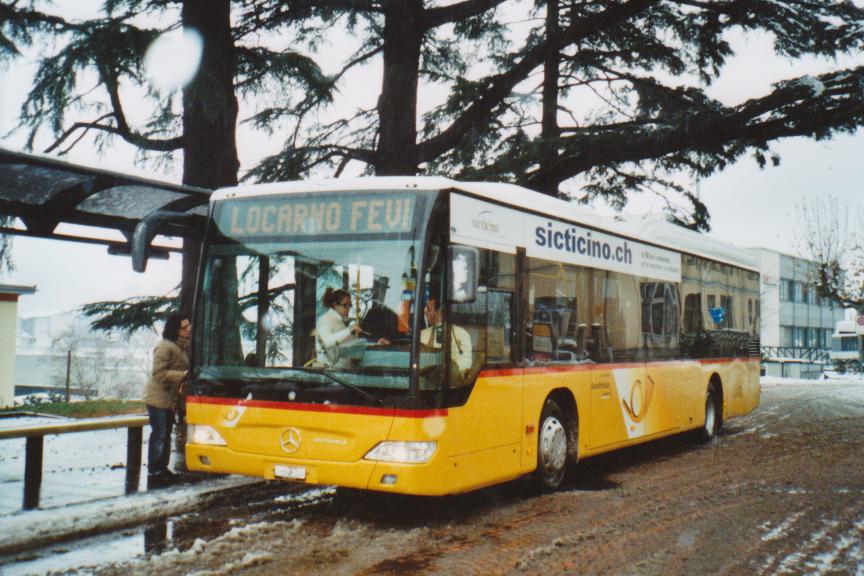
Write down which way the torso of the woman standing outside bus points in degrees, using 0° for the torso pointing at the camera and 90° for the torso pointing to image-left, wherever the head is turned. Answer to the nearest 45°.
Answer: approximately 270°

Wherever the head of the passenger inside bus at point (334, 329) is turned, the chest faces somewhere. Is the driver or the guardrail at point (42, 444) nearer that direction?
the driver

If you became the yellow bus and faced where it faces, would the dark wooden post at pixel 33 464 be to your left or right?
on your right

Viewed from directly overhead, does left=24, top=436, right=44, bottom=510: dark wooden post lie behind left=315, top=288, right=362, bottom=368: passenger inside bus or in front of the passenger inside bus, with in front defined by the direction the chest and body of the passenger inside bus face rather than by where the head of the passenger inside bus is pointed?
behind

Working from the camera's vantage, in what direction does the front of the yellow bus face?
facing the viewer and to the left of the viewer

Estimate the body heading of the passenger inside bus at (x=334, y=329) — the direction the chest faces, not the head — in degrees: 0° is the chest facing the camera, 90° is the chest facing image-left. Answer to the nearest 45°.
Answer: approximately 270°

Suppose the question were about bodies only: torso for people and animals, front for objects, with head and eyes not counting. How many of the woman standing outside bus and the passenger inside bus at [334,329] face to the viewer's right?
2
